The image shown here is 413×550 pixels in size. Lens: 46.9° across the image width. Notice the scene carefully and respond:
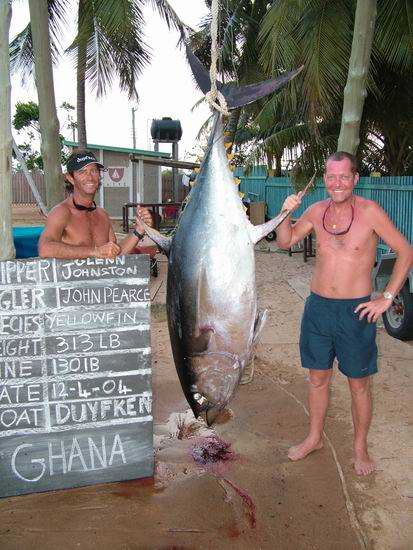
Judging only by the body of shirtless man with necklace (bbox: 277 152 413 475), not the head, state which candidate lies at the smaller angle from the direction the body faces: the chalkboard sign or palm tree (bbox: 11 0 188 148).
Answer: the chalkboard sign

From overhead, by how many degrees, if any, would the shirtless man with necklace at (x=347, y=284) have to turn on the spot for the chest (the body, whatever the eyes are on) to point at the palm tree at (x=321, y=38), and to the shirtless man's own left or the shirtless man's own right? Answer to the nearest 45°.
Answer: approximately 180°

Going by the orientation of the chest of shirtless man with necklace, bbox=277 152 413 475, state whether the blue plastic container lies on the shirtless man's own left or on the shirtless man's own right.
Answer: on the shirtless man's own right

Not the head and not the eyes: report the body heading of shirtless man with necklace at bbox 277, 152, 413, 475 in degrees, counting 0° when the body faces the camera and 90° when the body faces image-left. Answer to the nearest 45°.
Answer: approximately 0°

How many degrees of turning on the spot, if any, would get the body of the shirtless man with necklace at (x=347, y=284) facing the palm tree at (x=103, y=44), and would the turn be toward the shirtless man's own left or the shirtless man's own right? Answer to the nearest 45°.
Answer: approximately 135° to the shirtless man's own right

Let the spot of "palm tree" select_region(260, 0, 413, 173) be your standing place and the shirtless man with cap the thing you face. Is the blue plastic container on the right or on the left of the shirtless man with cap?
right

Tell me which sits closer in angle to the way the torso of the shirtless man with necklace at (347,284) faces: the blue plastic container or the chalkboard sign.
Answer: the chalkboard sign

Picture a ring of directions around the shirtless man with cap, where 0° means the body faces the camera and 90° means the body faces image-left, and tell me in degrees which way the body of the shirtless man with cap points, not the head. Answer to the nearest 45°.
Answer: approximately 315°
